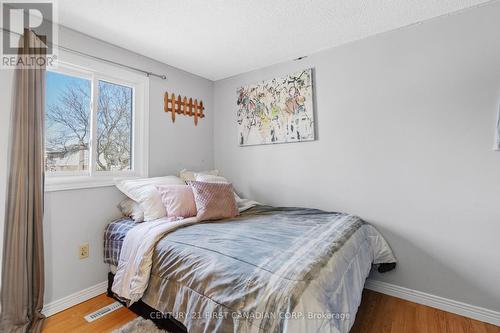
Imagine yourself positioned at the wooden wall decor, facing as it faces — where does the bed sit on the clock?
The bed is roughly at 1 o'clock from the wooden wall decor.

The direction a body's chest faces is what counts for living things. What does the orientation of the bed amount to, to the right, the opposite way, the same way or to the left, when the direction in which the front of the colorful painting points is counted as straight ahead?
to the left

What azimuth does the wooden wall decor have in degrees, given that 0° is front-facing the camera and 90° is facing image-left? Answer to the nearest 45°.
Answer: approximately 315°

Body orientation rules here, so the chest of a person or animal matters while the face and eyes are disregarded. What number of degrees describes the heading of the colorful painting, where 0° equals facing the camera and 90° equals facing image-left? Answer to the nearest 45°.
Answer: approximately 45°

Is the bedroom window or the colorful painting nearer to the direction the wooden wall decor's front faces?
the colorful painting

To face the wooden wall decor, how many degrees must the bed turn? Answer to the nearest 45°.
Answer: approximately 180°

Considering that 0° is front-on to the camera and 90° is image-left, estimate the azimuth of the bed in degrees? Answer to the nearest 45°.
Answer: approximately 315°

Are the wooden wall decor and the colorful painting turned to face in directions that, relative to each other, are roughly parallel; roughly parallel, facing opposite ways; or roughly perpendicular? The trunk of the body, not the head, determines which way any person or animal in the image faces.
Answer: roughly perpendicular
